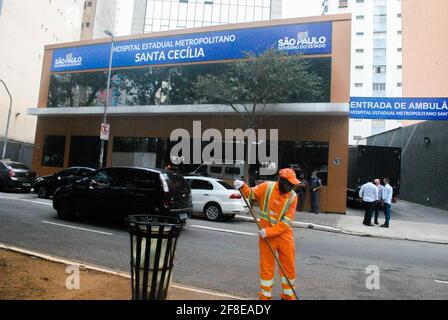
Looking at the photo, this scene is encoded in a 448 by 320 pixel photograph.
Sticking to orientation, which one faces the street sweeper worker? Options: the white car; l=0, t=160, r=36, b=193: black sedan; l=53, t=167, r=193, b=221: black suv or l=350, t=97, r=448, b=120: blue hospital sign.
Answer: the blue hospital sign

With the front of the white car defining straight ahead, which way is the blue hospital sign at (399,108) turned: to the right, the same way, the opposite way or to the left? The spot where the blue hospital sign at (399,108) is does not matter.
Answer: to the left

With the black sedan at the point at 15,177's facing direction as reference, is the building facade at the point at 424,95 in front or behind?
behind

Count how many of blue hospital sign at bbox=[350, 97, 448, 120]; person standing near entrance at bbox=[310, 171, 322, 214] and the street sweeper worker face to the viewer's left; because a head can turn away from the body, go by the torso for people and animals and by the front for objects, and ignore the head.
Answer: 1

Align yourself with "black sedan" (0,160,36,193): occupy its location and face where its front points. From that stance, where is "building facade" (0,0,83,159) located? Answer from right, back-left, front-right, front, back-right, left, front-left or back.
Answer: front-right

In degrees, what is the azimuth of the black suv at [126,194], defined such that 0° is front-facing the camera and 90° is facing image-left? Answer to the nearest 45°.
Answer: approximately 135°

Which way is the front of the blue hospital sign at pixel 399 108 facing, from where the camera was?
facing the viewer
